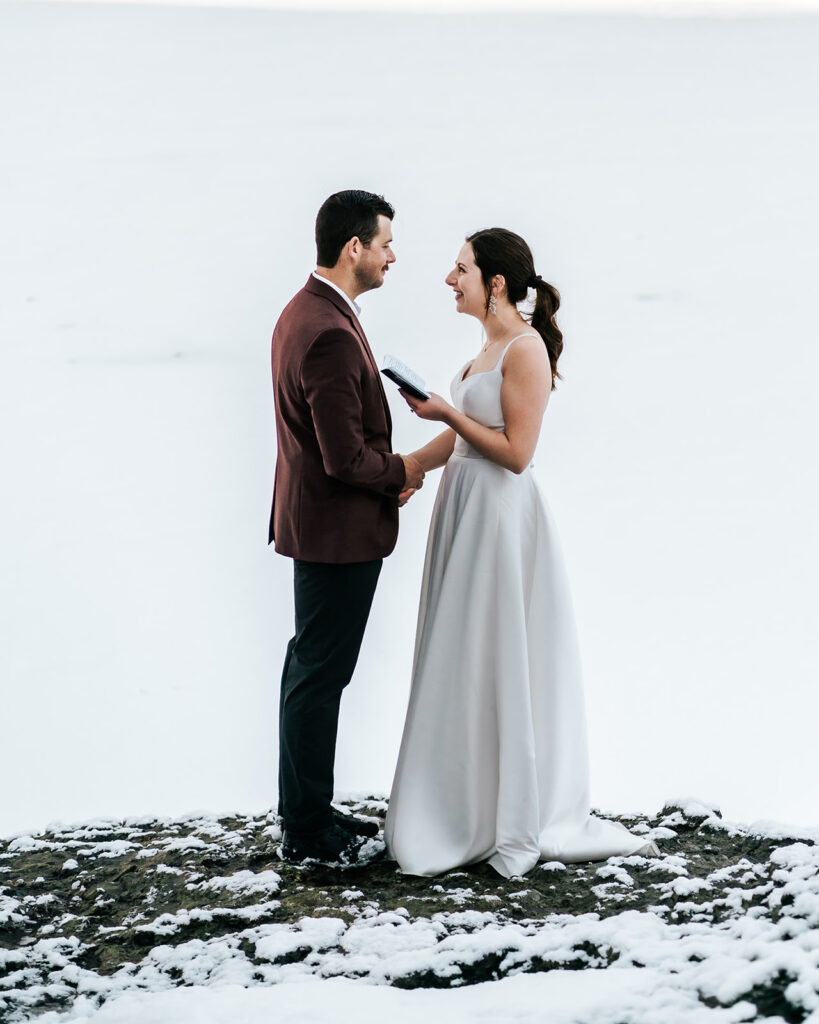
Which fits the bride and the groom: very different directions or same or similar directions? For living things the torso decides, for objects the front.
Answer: very different directions

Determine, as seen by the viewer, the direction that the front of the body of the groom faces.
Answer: to the viewer's right

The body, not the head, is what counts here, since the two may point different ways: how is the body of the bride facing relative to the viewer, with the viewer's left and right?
facing to the left of the viewer

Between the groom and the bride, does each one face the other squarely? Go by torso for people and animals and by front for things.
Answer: yes

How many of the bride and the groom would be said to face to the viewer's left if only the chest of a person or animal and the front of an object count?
1

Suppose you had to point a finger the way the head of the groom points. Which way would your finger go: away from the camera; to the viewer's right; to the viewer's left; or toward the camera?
to the viewer's right

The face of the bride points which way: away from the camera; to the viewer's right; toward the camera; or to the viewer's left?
to the viewer's left
